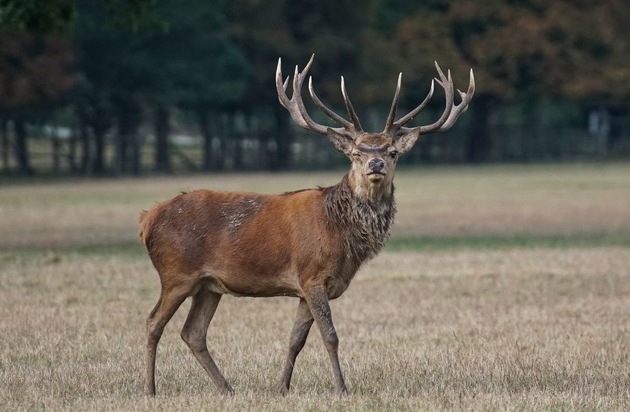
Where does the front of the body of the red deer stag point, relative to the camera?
to the viewer's right
